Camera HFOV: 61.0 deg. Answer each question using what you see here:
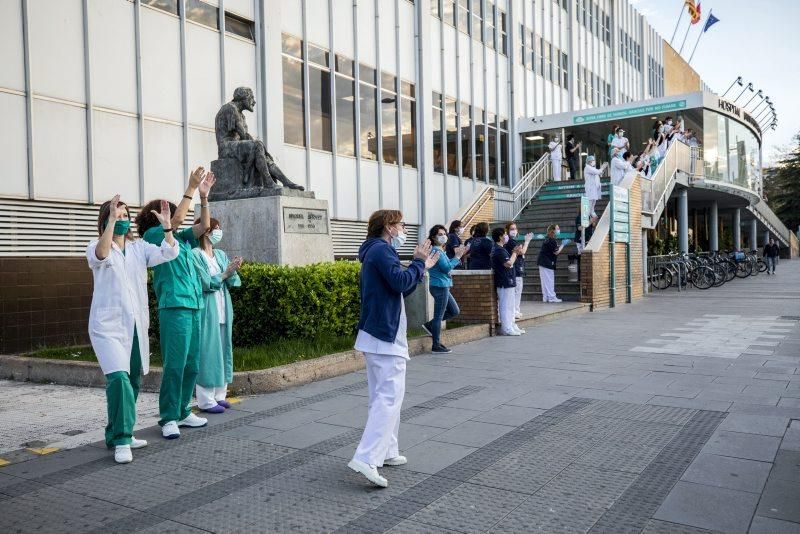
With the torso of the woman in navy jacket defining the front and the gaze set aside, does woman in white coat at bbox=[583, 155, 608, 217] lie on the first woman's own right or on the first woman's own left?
on the first woman's own left

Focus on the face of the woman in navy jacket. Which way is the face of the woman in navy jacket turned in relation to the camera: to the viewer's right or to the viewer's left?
to the viewer's right

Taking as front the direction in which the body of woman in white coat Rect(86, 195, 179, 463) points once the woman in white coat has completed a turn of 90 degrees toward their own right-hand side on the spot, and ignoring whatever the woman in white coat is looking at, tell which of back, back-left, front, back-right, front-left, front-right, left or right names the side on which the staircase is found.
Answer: back

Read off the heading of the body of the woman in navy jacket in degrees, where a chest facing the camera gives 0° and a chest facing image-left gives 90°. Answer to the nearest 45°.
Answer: approximately 270°

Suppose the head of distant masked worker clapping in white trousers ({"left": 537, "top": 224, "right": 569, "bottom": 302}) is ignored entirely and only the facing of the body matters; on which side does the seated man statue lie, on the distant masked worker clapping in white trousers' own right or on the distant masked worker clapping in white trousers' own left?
on the distant masked worker clapping in white trousers' own right

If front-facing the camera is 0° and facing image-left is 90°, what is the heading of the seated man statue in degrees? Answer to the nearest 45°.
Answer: approximately 270°
